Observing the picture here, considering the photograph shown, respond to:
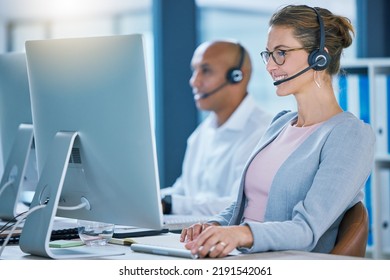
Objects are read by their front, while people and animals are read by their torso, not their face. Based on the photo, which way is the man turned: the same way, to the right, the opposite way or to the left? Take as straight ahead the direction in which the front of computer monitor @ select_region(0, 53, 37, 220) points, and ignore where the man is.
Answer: the opposite way

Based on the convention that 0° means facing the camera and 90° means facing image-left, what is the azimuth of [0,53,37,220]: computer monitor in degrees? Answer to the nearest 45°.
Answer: approximately 225°

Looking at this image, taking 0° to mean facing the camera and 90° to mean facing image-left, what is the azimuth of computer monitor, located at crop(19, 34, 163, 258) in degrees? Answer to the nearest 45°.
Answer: approximately 225°

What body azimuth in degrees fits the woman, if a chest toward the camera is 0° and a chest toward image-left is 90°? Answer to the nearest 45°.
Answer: approximately 45°

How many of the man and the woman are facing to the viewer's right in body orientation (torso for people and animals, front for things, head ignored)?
0

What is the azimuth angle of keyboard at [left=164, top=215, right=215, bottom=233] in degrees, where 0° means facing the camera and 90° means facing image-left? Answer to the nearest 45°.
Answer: approximately 270°

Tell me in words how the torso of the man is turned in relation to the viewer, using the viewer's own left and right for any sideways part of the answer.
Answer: facing the viewer and to the left of the viewer

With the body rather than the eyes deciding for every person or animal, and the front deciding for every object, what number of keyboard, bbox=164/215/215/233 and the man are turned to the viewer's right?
1

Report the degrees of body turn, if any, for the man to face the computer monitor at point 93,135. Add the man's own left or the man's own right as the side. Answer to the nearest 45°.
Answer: approximately 45° to the man's own left

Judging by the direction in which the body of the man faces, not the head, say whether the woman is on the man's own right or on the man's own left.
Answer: on the man's own left

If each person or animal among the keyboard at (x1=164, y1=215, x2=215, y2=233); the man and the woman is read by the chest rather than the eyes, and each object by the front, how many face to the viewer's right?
1

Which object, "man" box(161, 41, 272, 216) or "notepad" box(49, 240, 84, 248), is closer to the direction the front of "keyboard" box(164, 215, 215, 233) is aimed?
the man

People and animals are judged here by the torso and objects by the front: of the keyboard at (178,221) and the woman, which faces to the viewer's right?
the keyboard

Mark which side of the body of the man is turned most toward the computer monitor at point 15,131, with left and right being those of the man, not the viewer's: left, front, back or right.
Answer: front

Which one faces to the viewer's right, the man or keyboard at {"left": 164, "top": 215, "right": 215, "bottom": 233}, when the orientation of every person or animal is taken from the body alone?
the keyboard
